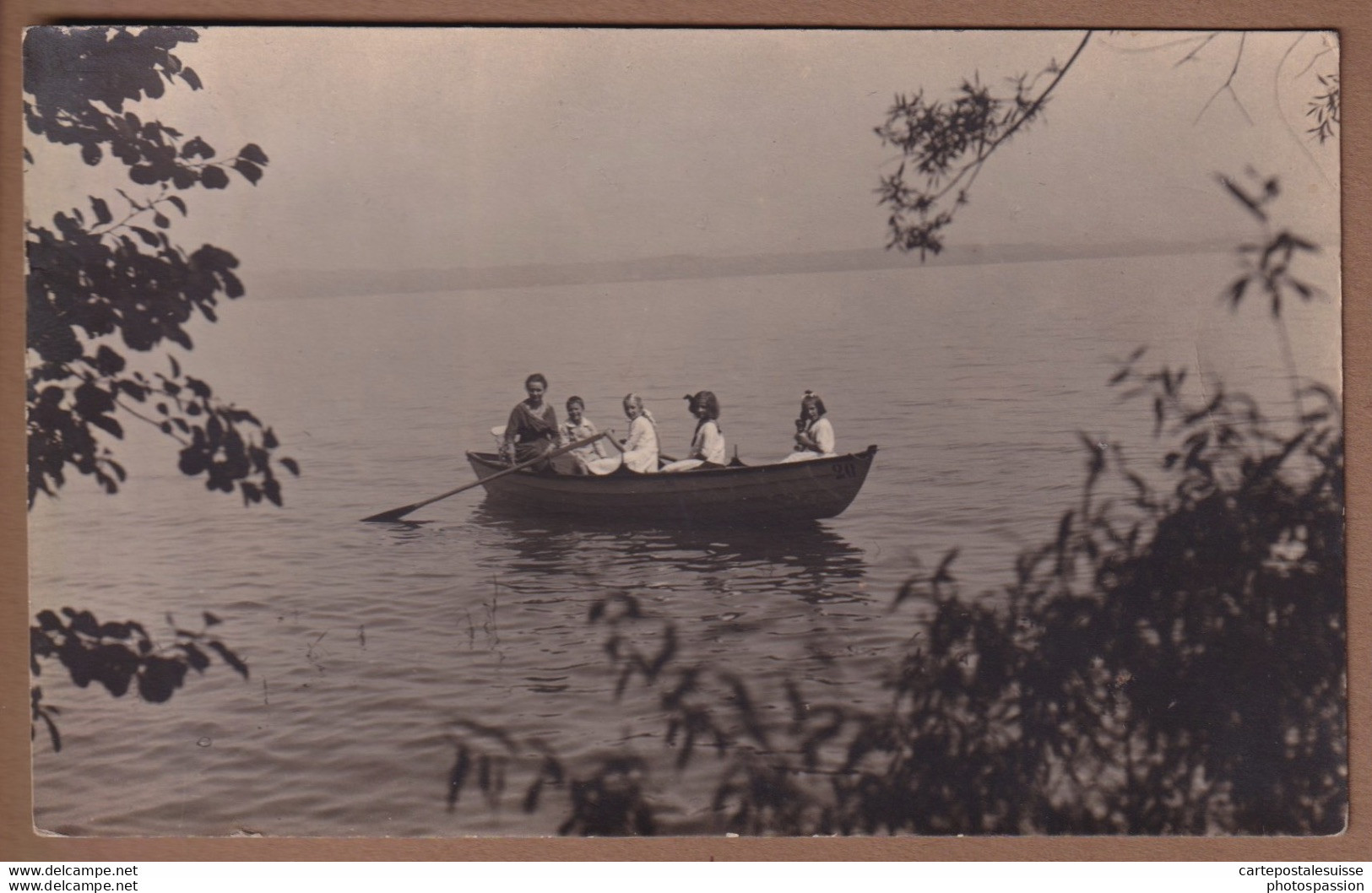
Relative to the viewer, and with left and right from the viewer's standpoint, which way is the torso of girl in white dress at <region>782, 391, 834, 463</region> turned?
facing the viewer and to the left of the viewer
